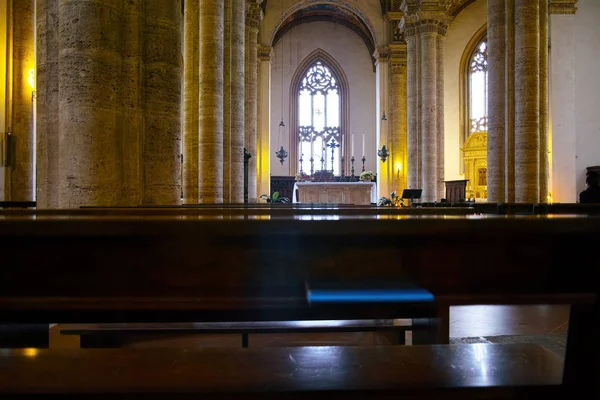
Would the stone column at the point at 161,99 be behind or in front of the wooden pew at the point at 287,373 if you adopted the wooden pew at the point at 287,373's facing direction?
in front

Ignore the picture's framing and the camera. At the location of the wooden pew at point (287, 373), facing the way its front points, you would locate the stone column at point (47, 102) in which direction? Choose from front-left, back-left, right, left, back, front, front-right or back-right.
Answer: front-left

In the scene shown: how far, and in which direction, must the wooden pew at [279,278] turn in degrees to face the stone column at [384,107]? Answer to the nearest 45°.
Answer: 0° — it already faces it

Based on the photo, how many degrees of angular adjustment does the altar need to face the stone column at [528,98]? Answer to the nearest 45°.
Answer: approximately 45° to its left

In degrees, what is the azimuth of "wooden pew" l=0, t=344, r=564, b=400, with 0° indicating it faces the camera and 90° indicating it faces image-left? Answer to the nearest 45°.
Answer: approximately 180°

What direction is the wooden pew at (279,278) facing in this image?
away from the camera

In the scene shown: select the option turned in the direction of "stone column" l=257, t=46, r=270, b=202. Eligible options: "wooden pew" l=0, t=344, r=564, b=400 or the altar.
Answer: the wooden pew

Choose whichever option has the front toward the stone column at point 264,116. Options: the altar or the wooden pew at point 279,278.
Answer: the wooden pew

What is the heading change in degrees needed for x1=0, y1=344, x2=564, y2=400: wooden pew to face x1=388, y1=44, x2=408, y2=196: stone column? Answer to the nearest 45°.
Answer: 0° — it already faces it

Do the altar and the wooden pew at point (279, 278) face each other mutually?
yes

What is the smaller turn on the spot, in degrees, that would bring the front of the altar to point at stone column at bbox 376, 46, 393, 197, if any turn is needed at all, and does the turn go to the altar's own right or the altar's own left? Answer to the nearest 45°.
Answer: approximately 135° to the altar's own left

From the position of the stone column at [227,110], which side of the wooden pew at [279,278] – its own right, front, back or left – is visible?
front

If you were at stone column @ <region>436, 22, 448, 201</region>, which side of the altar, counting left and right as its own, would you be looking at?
left

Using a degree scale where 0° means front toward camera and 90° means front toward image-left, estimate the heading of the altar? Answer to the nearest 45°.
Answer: approximately 0°

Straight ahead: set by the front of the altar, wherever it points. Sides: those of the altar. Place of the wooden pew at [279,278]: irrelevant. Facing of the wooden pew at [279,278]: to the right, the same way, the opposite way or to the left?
the opposite way

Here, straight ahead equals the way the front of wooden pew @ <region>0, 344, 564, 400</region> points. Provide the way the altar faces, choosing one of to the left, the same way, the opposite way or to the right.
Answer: the opposite way
